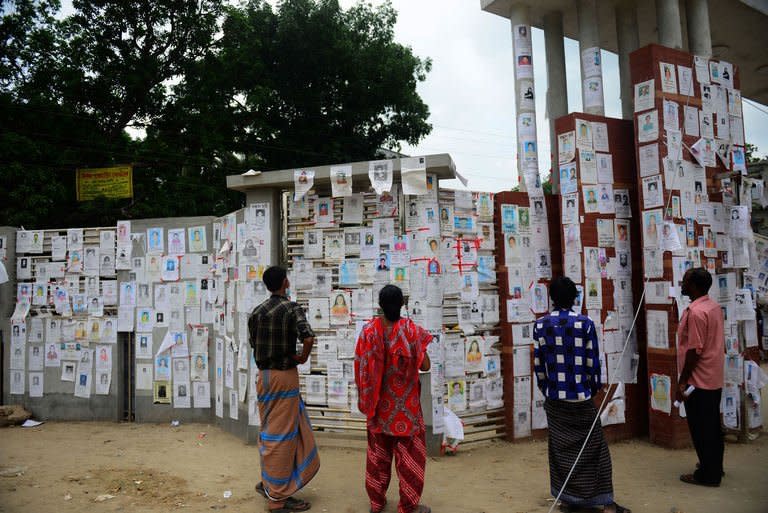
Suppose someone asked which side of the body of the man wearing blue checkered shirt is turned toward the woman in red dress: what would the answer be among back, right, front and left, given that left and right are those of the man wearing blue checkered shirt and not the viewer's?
left

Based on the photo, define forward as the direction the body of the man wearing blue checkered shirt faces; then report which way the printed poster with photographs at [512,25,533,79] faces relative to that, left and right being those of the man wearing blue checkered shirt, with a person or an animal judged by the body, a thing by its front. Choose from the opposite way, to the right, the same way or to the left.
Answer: the opposite way

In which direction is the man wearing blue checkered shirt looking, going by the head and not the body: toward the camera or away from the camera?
away from the camera

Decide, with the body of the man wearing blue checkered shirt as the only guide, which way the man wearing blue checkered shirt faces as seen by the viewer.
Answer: away from the camera

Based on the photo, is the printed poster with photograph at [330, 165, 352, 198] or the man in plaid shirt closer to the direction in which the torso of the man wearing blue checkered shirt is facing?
the printed poster with photograph

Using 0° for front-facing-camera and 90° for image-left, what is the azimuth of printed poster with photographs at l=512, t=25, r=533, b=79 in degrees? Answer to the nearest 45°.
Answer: approximately 0°

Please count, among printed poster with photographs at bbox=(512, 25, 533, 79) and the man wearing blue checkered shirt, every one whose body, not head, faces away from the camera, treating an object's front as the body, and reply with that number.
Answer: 1
